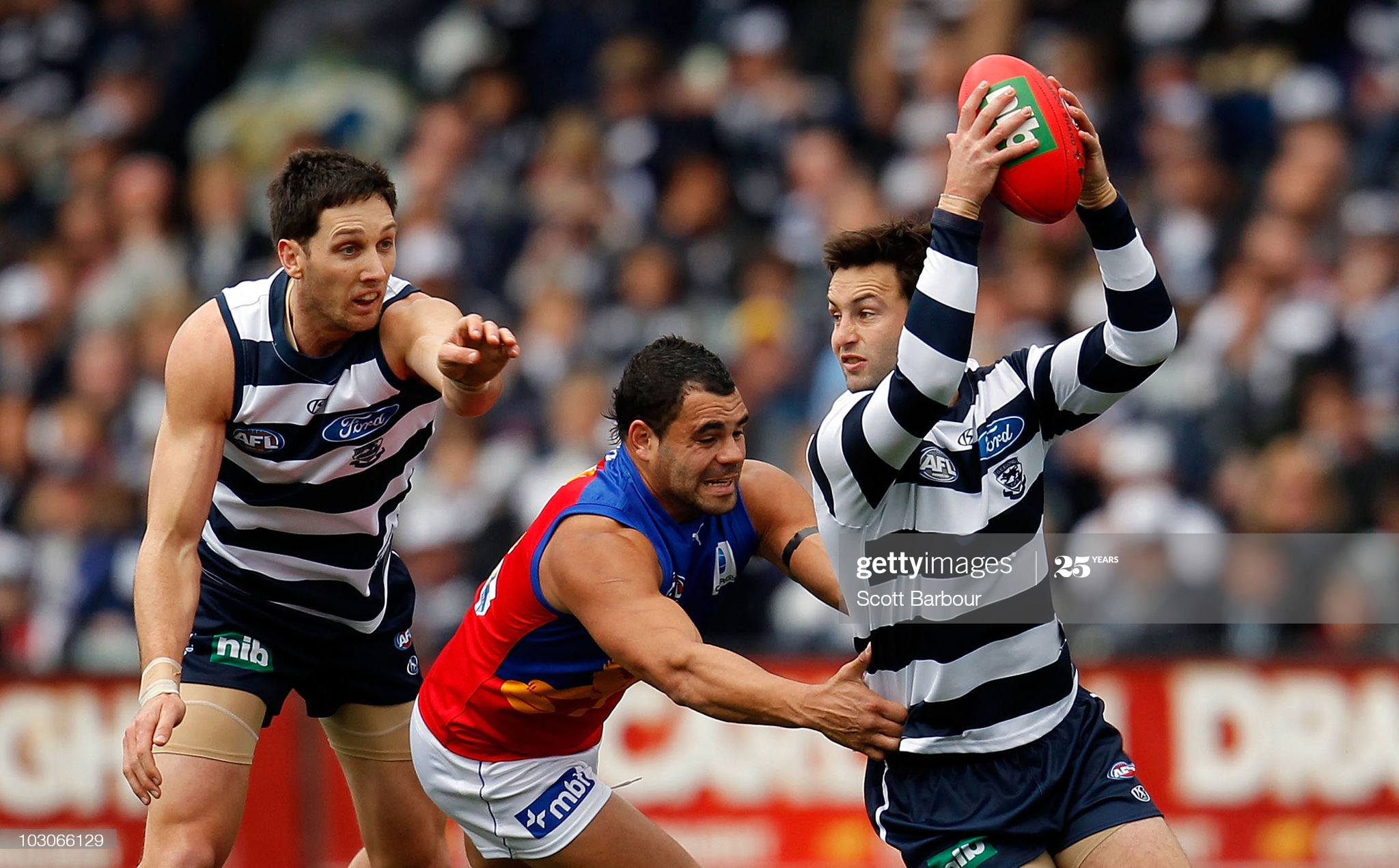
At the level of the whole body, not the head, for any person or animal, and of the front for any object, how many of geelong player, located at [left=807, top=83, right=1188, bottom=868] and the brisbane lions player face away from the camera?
0

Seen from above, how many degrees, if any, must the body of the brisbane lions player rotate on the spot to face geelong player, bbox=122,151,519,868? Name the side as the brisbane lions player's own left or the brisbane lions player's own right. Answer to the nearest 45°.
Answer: approximately 135° to the brisbane lions player's own right

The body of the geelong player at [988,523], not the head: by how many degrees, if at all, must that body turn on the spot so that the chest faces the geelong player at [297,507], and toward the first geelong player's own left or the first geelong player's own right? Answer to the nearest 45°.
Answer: approximately 135° to the first geelong player's own right

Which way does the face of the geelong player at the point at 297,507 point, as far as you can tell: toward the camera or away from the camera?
toward the camera

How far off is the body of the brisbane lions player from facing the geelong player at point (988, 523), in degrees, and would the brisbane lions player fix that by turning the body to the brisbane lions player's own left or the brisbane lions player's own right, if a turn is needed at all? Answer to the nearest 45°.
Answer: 0° — they already face them

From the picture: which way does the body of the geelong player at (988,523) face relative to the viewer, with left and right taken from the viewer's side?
facing the viewer and to the right of the viewer
